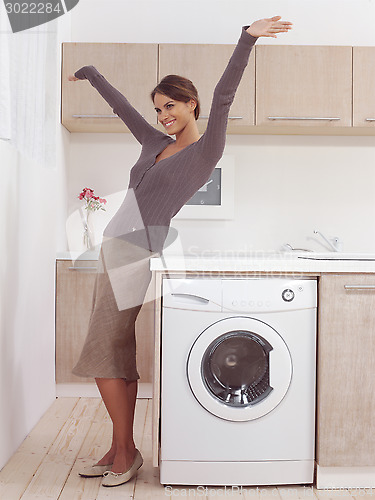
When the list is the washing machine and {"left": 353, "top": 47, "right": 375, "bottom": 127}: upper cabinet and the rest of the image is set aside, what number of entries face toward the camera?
2

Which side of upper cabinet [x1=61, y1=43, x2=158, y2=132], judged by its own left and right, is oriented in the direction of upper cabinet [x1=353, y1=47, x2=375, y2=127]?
left

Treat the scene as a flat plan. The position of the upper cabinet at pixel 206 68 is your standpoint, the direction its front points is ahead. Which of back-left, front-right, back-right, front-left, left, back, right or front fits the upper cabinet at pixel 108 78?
right

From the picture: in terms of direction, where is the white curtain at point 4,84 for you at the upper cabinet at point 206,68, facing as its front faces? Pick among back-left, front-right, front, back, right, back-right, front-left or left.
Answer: front-right

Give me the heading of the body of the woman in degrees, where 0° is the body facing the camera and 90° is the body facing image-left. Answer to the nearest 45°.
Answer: approximately 45°

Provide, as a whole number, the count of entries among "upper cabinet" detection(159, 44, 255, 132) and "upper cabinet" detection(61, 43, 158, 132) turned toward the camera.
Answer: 2

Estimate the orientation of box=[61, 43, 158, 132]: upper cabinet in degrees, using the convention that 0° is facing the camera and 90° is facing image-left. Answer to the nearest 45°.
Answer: approximately 0°
